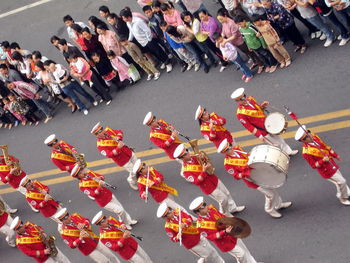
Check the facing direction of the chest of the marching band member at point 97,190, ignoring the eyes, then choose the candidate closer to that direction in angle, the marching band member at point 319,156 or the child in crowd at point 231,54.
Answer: the marching band member

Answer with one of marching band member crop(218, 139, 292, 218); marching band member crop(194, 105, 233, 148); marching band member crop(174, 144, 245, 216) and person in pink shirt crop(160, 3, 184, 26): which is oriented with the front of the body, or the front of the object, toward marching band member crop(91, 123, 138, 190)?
the person in pink shirt

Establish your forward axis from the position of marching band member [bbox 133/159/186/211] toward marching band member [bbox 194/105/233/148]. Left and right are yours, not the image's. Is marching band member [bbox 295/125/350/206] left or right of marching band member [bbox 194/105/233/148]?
right

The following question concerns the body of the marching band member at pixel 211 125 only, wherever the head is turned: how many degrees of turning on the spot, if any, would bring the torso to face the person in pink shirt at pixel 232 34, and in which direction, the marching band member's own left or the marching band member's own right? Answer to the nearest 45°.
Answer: approximately 90° to the marching band member's own left

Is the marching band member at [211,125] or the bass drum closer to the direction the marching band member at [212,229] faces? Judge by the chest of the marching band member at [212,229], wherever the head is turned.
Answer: the bass drum

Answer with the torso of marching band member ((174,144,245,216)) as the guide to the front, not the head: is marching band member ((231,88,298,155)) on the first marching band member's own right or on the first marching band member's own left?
on the first marching band member's own left

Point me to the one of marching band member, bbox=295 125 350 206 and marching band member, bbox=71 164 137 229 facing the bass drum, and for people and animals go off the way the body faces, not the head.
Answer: marching band member, bbox=71 164 137 229

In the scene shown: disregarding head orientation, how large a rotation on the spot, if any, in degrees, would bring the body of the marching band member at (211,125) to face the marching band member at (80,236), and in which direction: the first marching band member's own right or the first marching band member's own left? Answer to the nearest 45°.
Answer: approximately 135° to the first marching band member's own right

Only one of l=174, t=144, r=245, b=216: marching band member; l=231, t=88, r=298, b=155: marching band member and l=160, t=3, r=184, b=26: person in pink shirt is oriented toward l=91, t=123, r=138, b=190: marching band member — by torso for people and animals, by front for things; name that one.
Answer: the person in pink shirt

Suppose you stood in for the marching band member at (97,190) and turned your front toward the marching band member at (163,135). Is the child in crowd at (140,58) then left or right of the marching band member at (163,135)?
left

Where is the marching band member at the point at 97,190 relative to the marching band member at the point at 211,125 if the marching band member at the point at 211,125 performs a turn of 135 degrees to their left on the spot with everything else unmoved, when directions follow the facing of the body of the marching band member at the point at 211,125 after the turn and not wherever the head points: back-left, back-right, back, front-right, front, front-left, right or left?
left

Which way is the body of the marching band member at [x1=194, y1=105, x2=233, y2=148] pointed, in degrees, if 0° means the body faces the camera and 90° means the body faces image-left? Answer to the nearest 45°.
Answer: approximately 315°

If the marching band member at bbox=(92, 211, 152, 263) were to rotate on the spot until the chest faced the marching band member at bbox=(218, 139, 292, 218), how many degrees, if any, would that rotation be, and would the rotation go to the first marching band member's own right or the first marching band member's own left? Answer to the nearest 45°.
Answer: approximately 45° to the first marching band member's own left

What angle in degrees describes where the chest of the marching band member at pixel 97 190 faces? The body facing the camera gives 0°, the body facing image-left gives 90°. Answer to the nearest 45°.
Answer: approximately 315°
